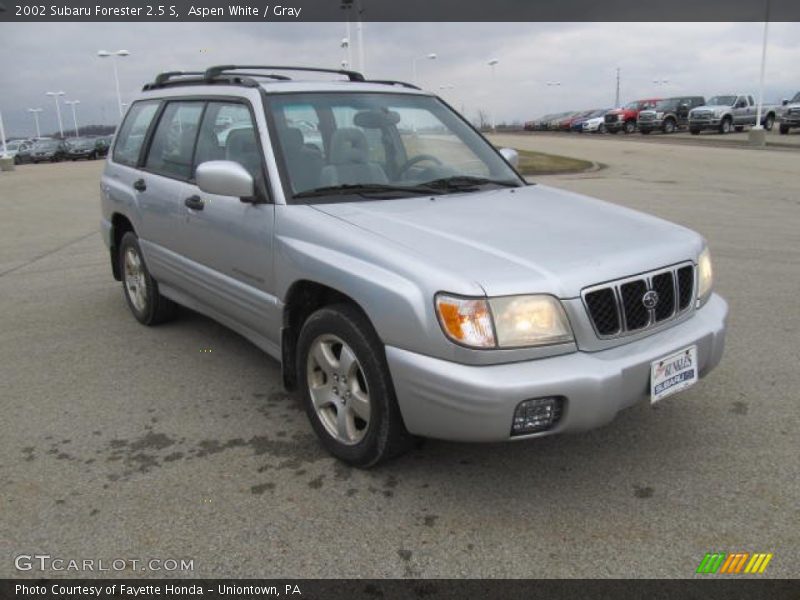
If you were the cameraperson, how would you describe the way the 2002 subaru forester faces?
facing the viewer and to the right of the viewer

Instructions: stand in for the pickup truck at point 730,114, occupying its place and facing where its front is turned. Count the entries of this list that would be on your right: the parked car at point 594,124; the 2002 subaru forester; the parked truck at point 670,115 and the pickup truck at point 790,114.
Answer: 2

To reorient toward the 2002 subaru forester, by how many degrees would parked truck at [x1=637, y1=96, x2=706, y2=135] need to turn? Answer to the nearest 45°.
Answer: approximately 45° to its left

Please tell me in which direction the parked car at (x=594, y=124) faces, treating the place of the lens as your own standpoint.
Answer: facing the viewer and to the left of the viewer

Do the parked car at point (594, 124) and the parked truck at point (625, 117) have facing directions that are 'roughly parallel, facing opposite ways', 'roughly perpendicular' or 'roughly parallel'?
roughly parallel

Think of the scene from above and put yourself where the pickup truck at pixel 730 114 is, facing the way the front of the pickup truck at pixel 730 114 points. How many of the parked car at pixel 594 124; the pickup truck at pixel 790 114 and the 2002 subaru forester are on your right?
1

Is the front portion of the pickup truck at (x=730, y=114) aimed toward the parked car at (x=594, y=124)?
no

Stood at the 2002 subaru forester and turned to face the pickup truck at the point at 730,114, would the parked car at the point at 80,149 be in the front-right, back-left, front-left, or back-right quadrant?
front-left

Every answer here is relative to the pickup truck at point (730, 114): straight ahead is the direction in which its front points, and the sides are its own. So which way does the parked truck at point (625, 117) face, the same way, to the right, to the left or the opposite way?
the same way

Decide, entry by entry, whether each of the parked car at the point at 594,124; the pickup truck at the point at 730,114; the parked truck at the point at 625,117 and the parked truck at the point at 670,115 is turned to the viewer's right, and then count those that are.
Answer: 0

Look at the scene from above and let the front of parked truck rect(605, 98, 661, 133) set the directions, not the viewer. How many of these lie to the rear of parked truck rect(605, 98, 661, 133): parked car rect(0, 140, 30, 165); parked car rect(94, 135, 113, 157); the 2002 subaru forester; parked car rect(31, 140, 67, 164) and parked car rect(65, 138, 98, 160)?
0

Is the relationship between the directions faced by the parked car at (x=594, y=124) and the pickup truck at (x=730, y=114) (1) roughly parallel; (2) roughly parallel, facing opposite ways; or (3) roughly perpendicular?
roughly parallel

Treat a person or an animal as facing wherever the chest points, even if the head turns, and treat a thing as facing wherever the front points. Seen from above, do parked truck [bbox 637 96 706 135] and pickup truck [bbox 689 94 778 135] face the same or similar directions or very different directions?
same or similar directions

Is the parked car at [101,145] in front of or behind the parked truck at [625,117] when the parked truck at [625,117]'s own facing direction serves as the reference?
in front

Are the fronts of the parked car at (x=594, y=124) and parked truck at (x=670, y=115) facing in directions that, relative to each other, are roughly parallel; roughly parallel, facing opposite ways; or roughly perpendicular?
roughly parallel
